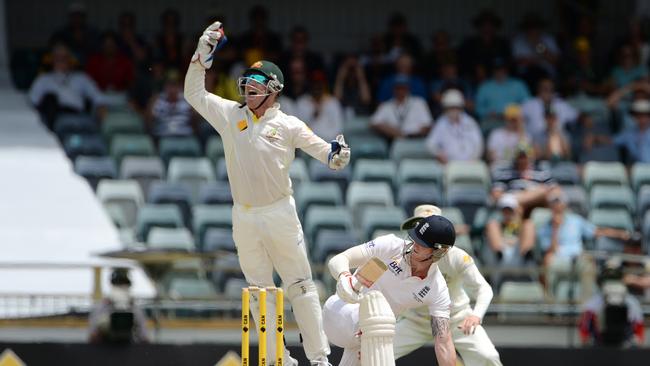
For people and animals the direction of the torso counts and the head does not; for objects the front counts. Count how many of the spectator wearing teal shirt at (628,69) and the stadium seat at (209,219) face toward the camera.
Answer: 2

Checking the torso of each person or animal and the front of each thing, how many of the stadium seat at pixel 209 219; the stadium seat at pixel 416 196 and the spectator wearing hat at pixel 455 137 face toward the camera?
3

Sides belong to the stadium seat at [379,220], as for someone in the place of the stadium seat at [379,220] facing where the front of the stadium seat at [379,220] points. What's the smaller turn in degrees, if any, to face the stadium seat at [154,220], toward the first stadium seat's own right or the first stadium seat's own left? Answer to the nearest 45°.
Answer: approximately 90° to the first stadium seat's own right

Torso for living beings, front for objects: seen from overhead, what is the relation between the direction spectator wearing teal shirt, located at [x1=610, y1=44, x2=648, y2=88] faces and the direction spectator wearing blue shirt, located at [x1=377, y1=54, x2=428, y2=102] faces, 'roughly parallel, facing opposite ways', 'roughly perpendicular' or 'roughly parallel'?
roughly parallel

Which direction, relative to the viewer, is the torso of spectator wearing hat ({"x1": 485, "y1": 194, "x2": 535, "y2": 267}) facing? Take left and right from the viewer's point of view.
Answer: facing the viewer

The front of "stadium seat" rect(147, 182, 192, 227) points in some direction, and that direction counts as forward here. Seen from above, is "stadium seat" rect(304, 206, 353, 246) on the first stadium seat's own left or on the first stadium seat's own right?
on the first stadium seat's own left

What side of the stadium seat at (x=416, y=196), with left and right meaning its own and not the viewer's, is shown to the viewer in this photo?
front

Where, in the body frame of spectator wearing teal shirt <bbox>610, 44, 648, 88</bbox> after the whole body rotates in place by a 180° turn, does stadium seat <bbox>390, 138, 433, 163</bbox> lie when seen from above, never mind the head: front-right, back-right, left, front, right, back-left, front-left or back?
back-left

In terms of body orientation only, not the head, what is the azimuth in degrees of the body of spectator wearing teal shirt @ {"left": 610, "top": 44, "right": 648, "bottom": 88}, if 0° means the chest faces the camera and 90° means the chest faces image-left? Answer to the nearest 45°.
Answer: approximately 0°

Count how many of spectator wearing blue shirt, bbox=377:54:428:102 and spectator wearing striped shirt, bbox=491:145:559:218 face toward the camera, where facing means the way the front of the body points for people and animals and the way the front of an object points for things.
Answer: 2
